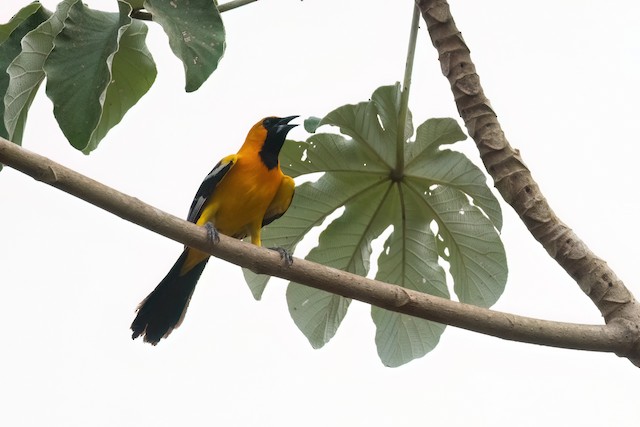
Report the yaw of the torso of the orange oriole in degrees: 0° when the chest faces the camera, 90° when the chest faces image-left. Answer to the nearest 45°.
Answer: approximately 315°

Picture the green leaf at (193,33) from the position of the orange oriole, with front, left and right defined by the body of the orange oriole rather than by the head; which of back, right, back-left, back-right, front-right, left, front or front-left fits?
back-right

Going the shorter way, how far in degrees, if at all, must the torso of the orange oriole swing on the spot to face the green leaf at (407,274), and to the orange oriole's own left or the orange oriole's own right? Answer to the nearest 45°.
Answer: approximately 45° to the orange oriole's own left

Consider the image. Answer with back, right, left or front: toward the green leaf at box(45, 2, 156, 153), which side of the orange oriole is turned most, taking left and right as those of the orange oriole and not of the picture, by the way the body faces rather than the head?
right

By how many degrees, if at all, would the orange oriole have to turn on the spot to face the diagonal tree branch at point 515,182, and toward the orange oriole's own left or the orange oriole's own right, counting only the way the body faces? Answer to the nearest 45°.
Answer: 0° — it already faces it

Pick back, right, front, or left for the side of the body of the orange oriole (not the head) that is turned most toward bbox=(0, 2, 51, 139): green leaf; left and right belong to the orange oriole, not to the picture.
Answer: right

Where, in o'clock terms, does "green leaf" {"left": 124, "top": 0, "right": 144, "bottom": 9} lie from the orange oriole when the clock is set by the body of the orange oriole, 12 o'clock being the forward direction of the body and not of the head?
The green leaf is roughly at 5 o'clock from the orange oriole.

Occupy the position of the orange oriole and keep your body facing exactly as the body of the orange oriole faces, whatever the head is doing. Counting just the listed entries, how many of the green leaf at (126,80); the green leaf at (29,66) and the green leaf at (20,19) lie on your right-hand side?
3

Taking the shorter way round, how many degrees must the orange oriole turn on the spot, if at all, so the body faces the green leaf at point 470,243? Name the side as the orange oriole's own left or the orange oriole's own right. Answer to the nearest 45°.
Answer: approximately 45° to the orange oriole's own left
